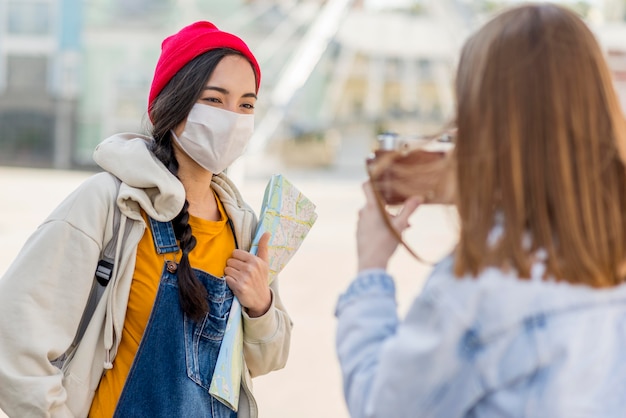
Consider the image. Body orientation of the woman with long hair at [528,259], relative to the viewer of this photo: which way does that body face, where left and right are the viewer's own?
facing away from the viewer and to the left of the viewer

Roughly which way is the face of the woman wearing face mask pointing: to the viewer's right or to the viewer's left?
to the viewer's right

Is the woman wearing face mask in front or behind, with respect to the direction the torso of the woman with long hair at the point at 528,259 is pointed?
in front

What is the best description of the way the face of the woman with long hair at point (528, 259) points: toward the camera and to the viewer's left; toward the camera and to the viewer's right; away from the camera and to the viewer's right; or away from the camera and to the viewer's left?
away from the camera and to the viewer's left

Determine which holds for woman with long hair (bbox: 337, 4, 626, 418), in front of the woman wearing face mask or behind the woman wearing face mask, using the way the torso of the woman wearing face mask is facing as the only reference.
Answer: in front
